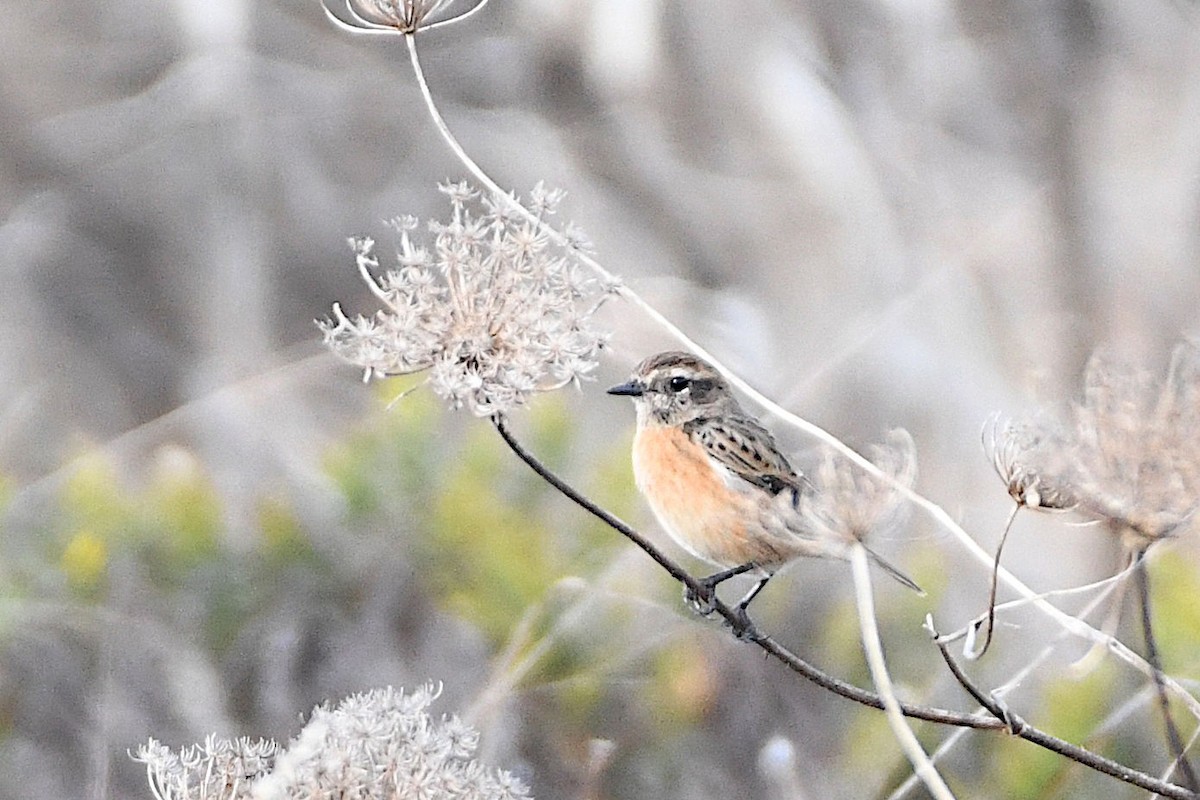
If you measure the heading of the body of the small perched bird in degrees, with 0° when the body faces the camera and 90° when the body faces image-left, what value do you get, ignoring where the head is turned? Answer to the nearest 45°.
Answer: approximately 90°

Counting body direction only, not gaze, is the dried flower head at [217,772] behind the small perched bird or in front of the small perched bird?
in front
